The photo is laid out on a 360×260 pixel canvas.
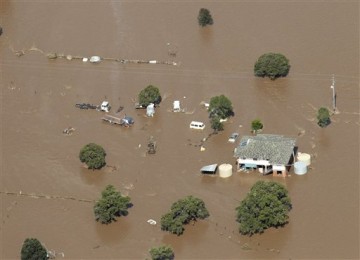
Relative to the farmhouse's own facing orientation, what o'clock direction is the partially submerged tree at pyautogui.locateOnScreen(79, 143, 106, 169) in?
The partially submerged tree is roughly at 3 o'clock from the farmhouse.

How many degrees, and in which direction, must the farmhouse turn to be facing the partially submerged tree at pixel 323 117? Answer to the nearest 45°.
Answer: approximately 135° to its left

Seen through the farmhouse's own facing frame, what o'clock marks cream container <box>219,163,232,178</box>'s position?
The cream container is roughly at 3 o'clock from the farmhouse.

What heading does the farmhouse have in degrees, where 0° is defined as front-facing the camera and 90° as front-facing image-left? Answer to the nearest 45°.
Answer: approximately 0°

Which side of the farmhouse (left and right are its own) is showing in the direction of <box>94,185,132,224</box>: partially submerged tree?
right

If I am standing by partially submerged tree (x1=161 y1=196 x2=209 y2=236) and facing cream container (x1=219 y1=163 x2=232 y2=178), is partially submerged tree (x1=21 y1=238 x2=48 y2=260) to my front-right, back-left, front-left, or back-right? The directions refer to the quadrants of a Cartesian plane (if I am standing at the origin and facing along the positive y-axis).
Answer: back-left

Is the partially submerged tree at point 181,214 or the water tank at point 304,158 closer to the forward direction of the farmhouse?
the partially submerged tree
